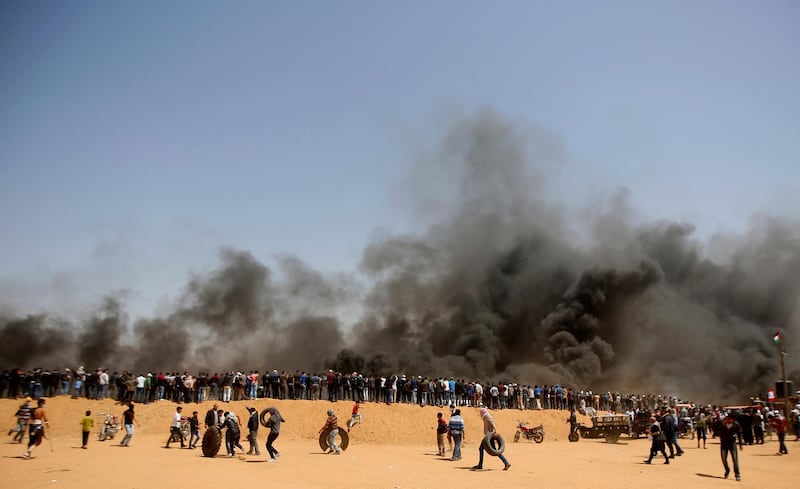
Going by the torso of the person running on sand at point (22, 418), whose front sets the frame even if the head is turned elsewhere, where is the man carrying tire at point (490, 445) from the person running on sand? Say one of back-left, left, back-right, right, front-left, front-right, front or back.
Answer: front-right

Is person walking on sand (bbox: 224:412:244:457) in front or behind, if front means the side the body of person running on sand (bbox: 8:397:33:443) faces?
in front

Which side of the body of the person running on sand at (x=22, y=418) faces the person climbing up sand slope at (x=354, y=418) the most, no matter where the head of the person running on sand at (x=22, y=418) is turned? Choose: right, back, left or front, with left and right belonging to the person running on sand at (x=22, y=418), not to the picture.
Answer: front

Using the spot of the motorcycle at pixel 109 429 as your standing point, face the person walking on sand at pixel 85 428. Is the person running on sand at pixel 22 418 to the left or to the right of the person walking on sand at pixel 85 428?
right

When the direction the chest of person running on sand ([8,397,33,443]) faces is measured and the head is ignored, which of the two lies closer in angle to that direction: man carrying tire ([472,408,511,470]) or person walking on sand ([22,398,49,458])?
the man carrying tire

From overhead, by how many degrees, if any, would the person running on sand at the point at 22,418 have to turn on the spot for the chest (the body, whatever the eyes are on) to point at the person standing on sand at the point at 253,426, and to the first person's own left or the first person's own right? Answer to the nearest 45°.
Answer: approximately 45° to the first person's own right

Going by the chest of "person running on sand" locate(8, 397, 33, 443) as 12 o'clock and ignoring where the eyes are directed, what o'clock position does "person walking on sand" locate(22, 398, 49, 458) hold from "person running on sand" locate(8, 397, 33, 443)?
"person walking on sand" locate(22, 398, 49, 458) is roughly at 3 o'clock from "person running on sand" locate(8, 397, 33, 443).

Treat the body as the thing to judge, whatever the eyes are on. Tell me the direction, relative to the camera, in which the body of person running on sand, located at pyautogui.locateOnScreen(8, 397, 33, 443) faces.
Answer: to the viewer's right

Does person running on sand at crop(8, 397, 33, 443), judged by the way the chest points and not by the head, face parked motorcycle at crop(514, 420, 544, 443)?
yes
